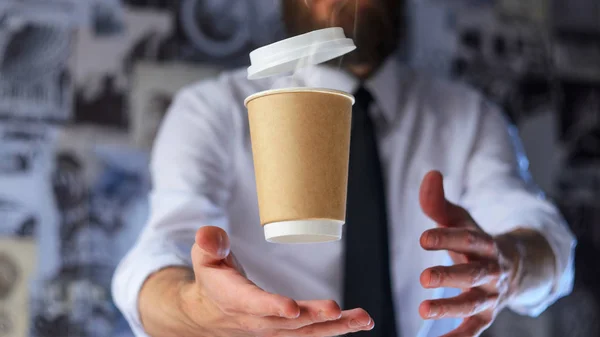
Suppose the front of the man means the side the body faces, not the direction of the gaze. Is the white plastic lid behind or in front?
in front

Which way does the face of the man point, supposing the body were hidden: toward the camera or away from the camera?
toward the camera

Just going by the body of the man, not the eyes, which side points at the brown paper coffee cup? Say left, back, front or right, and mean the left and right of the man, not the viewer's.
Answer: front

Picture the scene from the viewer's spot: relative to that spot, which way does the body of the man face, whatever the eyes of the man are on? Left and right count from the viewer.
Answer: facing the viewer
